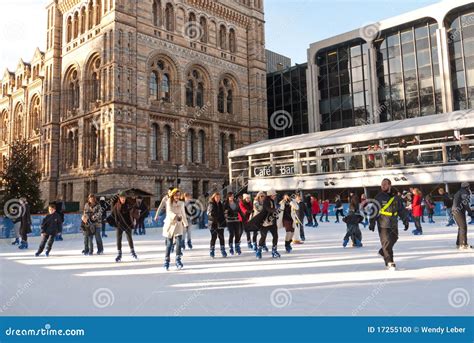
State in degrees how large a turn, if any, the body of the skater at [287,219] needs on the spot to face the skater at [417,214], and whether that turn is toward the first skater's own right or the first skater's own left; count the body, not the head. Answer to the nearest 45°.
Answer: approximately 135° to the first skater's own left

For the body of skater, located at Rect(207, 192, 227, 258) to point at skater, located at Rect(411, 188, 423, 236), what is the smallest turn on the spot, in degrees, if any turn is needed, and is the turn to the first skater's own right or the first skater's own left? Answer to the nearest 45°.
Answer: approximately 135° to the first skater's own left

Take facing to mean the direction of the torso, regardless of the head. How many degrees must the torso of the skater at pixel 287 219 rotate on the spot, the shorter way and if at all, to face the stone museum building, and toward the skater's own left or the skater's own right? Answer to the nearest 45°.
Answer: approximately 135° to the skater's own right

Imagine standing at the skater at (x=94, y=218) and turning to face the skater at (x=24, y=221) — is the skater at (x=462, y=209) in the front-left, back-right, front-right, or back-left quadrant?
back-right

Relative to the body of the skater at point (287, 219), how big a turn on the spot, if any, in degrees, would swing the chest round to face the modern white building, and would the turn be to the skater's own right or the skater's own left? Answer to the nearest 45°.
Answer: approximately 180°

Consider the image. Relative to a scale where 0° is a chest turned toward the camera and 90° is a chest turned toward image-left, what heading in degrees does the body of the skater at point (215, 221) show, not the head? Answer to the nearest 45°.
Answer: approximately 0°

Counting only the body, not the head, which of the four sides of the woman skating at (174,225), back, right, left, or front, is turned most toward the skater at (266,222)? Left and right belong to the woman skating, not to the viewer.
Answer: left

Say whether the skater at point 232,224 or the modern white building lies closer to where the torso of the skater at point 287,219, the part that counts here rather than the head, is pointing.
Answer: the skater

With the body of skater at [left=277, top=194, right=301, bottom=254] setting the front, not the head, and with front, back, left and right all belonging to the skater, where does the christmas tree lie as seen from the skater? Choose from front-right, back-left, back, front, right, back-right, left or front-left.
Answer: back-right
